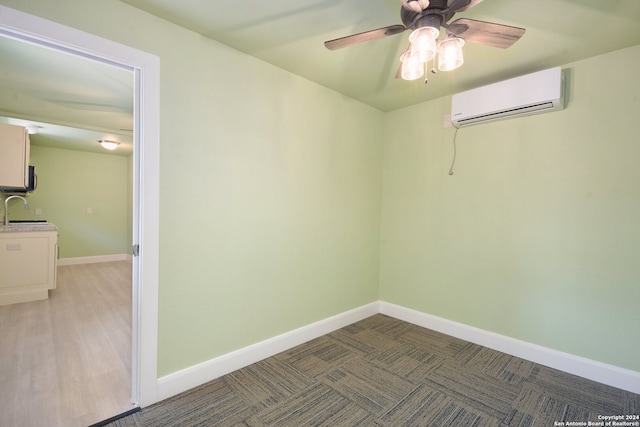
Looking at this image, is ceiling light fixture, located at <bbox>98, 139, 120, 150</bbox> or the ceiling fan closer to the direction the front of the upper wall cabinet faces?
the ceiling light fixture

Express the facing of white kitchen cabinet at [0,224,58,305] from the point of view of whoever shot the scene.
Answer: facing to the right of the viewer

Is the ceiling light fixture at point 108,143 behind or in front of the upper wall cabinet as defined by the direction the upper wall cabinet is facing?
in front

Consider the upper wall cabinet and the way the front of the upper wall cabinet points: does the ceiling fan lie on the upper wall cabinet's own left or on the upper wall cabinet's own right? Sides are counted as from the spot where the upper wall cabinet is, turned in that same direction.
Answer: on the upper wall cabinet's own right

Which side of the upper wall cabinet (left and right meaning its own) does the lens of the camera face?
right

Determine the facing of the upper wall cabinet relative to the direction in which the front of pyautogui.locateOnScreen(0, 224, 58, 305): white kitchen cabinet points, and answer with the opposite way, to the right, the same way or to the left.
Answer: the same way

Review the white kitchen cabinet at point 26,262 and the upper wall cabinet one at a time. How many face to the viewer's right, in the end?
2
